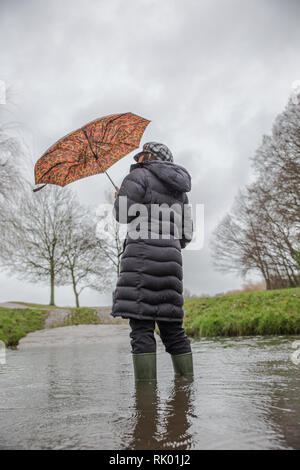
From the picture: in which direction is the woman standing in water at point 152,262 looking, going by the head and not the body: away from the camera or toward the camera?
away from the camera

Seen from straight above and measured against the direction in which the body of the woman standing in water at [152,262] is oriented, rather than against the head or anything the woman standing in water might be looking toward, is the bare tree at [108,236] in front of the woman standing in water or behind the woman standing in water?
in front

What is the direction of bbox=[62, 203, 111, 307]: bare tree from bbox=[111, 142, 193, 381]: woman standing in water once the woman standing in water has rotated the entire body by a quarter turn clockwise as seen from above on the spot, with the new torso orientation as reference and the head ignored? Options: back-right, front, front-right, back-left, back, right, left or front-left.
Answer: front-left

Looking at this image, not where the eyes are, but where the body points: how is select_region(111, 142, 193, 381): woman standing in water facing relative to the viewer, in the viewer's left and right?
facing away from the viewer and to the left of the viewer

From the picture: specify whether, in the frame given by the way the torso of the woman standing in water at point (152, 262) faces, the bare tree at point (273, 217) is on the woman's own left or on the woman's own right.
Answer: on the woman's own right
